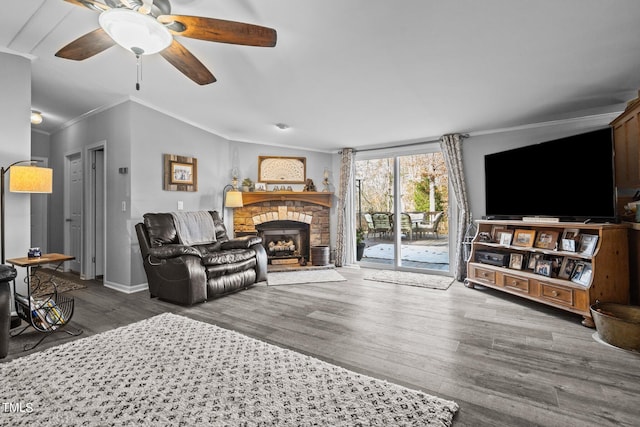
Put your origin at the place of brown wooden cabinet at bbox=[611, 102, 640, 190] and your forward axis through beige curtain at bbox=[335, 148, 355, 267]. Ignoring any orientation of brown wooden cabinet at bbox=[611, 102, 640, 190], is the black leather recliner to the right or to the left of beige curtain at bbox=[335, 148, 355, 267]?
left

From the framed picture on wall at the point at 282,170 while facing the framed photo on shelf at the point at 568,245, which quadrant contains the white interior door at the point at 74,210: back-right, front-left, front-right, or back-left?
back-right

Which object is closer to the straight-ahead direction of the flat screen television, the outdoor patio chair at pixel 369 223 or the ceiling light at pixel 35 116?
the ceiling light

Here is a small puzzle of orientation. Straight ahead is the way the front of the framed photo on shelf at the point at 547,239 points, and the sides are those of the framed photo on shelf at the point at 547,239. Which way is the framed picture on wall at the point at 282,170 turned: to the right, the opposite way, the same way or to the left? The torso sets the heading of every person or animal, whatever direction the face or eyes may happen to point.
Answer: to the left

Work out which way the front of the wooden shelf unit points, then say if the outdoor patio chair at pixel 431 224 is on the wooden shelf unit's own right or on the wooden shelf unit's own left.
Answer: on the wooden shelf unit's own right

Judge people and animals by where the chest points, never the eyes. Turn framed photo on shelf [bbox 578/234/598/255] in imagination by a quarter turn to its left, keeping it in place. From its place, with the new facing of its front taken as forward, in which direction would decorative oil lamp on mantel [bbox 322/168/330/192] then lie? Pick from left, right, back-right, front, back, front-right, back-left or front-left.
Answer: back-right

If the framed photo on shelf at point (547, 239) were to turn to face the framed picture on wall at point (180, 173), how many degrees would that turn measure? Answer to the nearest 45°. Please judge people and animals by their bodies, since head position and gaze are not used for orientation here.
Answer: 0° — it already faces it

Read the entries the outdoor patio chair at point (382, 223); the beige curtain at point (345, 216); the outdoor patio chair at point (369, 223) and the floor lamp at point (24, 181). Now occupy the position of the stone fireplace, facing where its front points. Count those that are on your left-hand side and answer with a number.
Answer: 3

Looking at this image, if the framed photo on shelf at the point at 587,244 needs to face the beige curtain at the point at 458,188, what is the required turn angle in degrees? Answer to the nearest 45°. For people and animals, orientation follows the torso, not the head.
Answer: approximately 90° to its right

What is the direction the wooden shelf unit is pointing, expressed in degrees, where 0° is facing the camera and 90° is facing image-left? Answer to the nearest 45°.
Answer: approximately 45°
